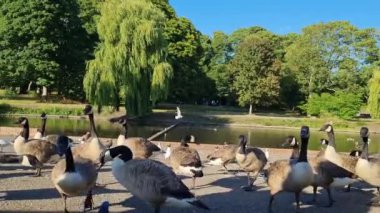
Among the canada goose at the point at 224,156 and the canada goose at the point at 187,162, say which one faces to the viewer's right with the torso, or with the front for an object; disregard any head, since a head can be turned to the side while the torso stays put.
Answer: the canada goose at the point at 224,156

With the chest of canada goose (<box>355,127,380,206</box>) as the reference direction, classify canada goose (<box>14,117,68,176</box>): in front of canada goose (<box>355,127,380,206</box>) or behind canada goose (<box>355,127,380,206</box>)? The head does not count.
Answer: in front

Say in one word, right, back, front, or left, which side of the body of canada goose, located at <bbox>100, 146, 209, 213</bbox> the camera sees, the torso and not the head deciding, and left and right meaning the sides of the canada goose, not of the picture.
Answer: left

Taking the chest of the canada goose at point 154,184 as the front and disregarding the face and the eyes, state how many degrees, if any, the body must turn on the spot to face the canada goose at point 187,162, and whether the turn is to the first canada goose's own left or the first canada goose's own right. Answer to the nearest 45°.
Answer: approximately 90° to the first canada goose's own right

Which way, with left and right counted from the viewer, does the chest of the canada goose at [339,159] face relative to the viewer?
facing to the left of the viewer

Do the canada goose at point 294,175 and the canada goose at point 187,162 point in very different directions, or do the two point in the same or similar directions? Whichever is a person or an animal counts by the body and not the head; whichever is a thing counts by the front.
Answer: very different directions

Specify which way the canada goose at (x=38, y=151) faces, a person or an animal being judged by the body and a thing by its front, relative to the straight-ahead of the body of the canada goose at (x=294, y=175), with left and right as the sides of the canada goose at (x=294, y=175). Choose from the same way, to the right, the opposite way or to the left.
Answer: to the right

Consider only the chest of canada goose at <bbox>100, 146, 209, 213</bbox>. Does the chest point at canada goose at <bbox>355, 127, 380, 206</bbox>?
no

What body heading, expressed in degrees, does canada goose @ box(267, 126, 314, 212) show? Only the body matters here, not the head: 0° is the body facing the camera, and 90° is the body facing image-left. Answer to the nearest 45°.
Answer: approximately 315°

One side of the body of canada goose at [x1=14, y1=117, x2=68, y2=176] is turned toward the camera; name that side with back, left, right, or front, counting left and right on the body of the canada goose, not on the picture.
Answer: left

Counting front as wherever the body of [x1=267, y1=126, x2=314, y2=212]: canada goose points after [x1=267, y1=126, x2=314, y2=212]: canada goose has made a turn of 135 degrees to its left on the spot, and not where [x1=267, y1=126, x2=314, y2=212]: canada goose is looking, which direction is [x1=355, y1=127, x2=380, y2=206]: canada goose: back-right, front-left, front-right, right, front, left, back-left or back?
front-right

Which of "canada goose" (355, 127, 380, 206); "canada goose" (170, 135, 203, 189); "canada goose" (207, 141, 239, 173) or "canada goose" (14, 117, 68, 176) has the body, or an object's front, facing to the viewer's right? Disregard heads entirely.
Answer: "canada goose" (207, 141, 239, 173)

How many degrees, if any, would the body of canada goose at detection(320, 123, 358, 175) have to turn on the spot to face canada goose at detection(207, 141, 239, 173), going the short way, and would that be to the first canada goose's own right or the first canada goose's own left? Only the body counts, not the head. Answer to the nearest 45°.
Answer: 0° — it already faces it
